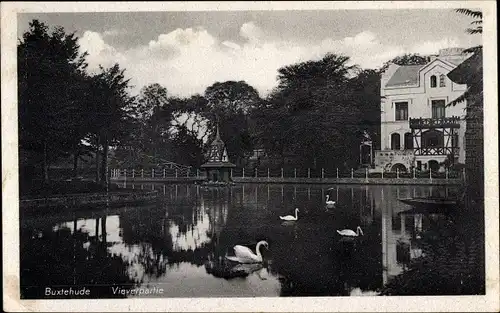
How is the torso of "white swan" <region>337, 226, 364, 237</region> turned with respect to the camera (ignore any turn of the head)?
to the viewer's right

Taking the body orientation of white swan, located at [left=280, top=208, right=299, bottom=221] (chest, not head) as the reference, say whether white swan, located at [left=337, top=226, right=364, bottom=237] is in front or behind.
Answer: in front

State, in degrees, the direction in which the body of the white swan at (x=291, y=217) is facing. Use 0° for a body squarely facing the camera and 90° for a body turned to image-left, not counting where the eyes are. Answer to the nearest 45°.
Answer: approximately 270°

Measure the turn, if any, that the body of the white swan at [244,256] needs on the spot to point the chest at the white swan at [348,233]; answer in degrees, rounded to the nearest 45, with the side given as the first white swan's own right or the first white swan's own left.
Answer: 0° — it already faces it

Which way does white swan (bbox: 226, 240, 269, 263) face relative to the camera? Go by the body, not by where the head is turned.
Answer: to the viewer's right
